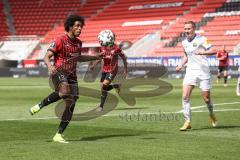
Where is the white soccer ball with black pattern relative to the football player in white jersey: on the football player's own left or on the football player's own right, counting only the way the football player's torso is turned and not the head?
on the football player's own right

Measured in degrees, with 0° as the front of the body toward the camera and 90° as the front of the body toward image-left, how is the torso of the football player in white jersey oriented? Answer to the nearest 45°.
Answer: approximately 45°
